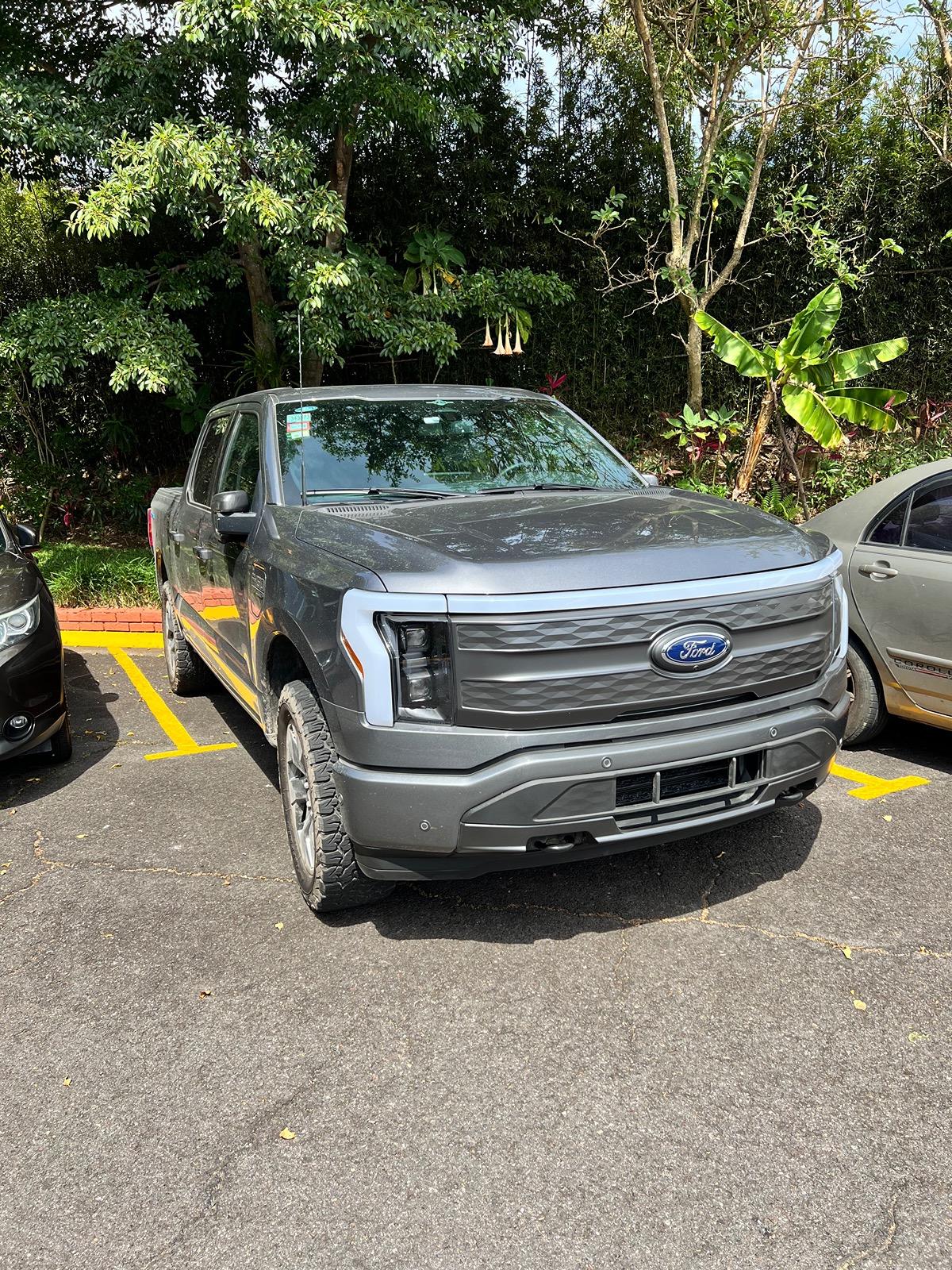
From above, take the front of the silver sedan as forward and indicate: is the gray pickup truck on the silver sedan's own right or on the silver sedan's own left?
on the silver sedan's own right

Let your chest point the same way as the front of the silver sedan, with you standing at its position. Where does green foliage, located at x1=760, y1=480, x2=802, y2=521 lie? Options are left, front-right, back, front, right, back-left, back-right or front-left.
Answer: back-left

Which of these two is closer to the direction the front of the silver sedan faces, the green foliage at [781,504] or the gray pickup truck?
the gray pickup truck

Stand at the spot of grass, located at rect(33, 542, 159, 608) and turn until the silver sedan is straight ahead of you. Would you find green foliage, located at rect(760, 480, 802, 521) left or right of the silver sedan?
left

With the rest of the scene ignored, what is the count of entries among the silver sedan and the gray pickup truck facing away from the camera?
0

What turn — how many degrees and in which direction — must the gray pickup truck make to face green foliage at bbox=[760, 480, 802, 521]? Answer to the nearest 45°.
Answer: approximately 135° to its left

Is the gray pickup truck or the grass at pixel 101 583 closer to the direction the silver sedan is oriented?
the gray pickup truck

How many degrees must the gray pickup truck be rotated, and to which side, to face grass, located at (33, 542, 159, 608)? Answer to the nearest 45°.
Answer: approximately 180°

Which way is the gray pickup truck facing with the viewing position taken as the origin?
facing the viewer and to the right of the viewer

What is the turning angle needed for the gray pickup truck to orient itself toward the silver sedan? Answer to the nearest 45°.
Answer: approximately 90° to its left
